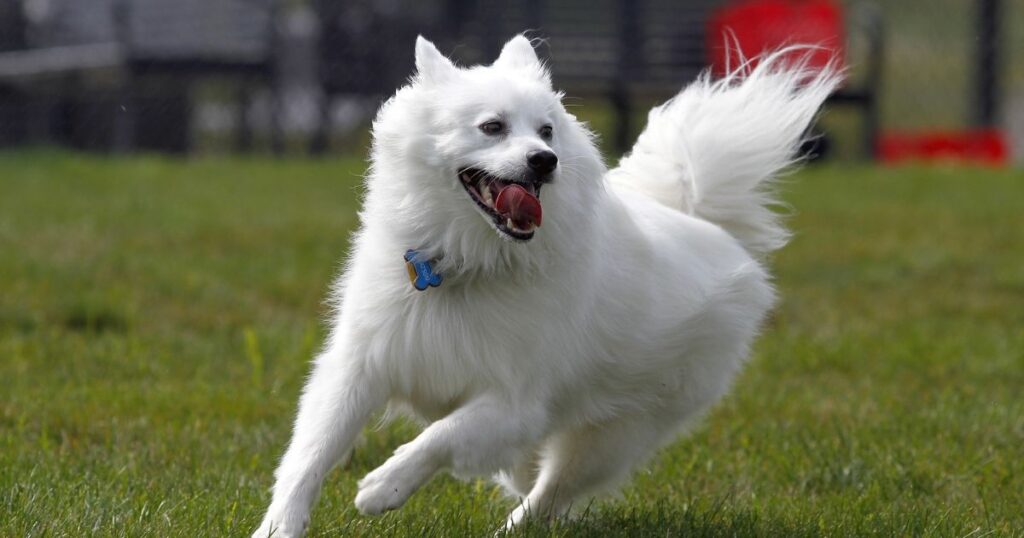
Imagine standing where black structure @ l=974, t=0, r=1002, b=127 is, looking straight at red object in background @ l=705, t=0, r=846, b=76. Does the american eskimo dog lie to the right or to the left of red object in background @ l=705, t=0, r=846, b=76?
left

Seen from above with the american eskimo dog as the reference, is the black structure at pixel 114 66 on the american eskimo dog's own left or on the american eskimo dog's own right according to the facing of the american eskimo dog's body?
on the american eskimo dog's own right

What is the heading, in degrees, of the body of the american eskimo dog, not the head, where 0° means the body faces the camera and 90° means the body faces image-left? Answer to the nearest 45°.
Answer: approximately 45°

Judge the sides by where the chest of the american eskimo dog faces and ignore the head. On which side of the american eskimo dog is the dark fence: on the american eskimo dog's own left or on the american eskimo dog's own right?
on the american eskimo dog's own right

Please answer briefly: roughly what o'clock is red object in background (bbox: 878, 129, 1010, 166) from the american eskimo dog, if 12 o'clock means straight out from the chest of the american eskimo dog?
The red object in background is roughly at 5 o'clock from the american eskimo dog.

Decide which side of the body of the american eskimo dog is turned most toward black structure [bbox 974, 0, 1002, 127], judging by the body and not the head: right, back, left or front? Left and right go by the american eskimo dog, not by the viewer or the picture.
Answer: back

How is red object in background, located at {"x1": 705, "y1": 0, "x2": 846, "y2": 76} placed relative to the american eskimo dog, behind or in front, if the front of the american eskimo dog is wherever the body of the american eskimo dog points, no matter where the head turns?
behind

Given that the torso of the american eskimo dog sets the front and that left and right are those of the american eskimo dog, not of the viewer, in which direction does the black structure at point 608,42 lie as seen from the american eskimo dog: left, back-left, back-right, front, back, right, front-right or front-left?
back-right
